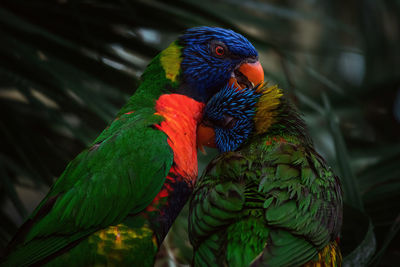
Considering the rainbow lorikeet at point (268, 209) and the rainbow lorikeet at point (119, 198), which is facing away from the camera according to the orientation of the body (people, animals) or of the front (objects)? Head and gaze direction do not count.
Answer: the rainbow lorikeet at point (268, 209)

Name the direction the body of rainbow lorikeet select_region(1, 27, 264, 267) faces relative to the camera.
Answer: to the viewer's right

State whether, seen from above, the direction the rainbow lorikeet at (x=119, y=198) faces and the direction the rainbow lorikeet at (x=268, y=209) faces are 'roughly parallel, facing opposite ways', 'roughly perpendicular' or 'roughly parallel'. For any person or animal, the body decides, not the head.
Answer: roughly perpendicular

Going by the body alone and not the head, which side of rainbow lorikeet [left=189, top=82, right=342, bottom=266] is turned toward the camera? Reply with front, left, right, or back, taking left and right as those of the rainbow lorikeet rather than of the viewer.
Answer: back

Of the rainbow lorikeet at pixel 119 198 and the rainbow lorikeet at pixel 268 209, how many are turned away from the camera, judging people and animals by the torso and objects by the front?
1
